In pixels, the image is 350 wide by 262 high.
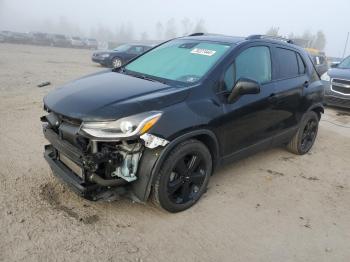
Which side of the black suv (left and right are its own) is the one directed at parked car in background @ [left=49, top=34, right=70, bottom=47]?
right

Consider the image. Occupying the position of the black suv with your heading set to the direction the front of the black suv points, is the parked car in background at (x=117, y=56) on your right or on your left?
on your right

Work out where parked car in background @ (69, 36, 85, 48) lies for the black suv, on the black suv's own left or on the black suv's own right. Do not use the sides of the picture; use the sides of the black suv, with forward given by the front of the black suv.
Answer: on the black suv's own right

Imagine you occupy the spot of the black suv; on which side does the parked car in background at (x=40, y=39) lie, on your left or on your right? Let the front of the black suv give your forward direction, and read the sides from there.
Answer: on your right

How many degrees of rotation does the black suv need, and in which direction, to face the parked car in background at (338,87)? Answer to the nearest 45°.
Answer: approximately 180°

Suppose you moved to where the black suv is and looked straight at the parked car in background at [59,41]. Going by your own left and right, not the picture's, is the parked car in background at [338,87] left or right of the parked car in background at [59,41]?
right

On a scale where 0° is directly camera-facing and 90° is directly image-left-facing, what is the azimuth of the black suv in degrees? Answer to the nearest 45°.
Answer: approximately 45°
